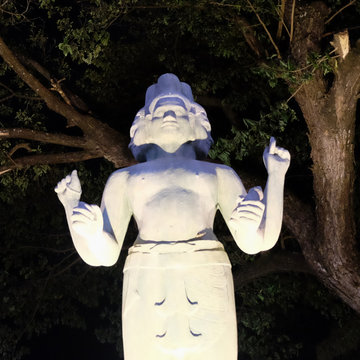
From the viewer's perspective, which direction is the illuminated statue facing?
toward the camera
